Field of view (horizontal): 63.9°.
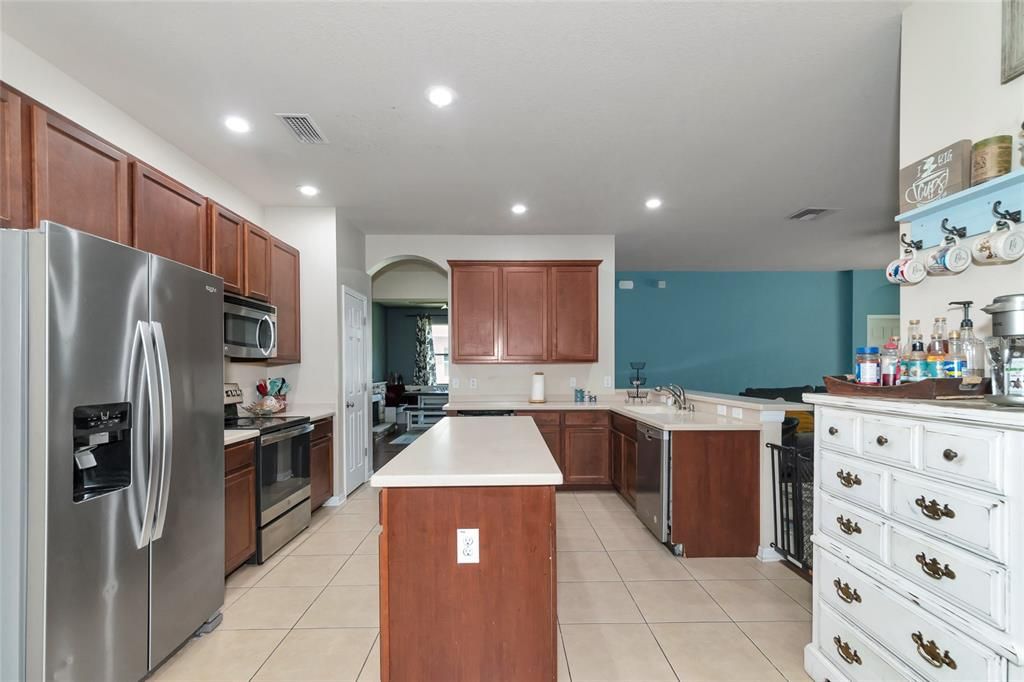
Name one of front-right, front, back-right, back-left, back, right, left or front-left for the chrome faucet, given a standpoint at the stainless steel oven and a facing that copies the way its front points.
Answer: front-left

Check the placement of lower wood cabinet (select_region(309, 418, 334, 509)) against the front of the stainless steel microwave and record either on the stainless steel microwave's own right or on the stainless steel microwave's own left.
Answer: on the stainless steel microwave's own left

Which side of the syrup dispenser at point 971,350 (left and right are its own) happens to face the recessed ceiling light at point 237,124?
front

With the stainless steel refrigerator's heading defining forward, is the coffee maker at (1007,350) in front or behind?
in front

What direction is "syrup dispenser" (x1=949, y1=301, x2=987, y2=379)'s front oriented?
to the viewer's left

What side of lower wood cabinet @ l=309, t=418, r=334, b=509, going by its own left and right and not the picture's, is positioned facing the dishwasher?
front

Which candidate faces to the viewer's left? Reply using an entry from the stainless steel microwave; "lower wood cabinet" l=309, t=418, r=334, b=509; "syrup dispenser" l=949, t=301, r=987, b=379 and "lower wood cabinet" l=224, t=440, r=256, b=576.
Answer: the syrup dispenser

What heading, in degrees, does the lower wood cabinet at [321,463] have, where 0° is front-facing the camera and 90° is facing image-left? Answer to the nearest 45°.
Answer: approximately 315°

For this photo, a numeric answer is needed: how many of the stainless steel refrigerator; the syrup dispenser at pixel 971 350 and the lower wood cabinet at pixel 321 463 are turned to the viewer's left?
1

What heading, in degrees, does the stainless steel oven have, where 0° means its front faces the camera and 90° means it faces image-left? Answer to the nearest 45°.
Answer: approximately 315°

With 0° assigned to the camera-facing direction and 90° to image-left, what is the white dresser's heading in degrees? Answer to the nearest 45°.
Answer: approximately 45°

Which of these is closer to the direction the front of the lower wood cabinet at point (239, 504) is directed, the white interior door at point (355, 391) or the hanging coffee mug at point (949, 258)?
the hanging coffee mug

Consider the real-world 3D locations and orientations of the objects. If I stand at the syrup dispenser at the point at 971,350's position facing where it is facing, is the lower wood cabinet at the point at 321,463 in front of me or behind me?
in front
